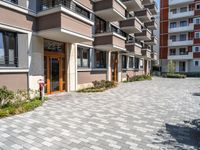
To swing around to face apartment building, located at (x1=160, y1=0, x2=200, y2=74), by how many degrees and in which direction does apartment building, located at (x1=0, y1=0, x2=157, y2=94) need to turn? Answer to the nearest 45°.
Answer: approximately 90° to its left

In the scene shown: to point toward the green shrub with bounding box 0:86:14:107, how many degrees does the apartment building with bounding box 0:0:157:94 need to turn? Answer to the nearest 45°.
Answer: approximately 90° to its right

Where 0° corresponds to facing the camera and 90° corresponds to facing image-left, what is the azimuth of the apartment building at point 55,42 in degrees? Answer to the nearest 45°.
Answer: approximately 315°

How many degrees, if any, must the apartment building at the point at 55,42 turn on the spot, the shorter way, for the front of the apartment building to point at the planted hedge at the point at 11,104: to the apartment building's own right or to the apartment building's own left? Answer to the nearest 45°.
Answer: approximately 90° to the apartment building's own right
